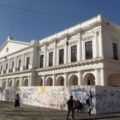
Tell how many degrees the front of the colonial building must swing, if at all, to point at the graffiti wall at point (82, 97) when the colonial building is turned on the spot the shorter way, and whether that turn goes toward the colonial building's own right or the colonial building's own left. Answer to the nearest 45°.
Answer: approximately 45° to the colonial building's own left

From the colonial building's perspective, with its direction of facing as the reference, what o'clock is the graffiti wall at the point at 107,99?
The graffiti wall is roughly at 10 o'clock from the colonial building.

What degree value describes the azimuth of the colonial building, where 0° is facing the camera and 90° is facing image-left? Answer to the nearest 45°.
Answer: approximately 45°
